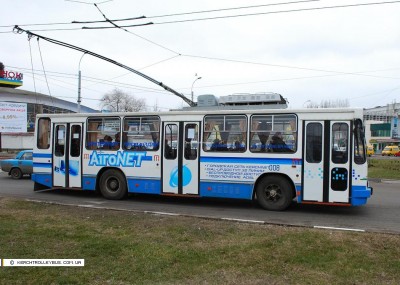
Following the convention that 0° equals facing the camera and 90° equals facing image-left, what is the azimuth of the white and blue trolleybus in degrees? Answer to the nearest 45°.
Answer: approximately 270°

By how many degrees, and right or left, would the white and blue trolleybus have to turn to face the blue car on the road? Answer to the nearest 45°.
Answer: approximately 135° to its left
